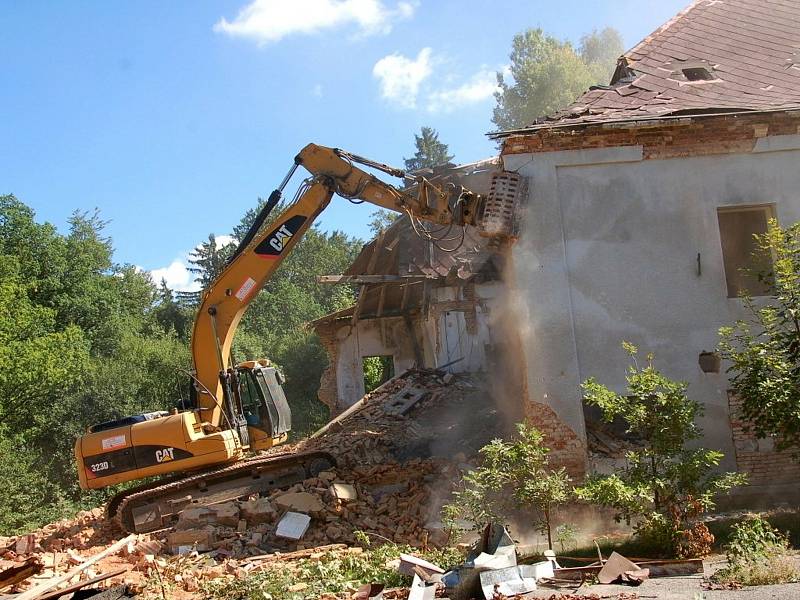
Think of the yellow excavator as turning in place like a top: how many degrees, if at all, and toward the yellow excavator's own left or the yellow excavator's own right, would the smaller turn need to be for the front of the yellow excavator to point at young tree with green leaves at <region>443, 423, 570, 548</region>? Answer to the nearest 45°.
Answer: approximately 45° to the yellow excavator's own right

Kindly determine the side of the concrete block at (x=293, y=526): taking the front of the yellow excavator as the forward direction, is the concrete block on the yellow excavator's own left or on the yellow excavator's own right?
on the yellow excavator's own right

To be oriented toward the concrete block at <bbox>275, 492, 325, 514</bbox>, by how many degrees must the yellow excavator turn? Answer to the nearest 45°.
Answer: approximately 45° to its right

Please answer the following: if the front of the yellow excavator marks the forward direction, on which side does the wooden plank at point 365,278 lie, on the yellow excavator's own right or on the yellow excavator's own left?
on the yellow excavator's own left

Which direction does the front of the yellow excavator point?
to the viewer's right

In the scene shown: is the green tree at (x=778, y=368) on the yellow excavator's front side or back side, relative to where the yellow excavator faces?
on the front side
